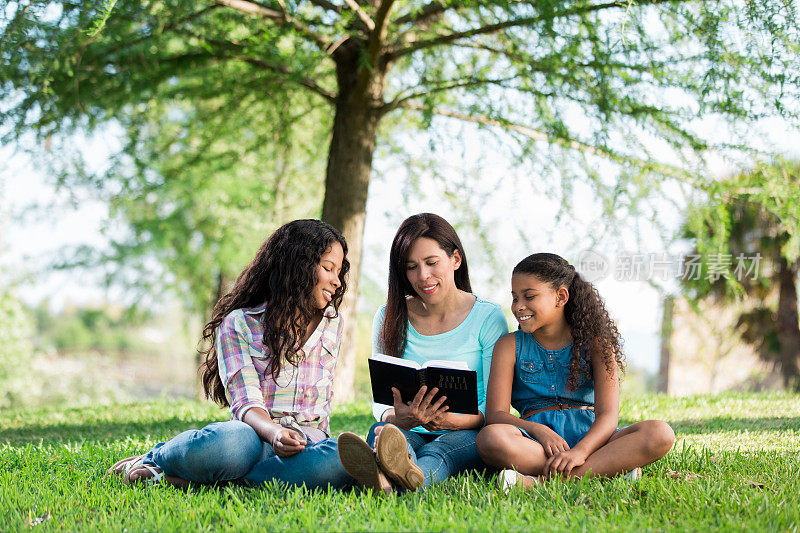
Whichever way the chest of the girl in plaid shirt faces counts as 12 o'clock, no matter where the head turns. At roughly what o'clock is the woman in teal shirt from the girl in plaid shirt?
The woman in teal shirt is roughly at 10 o'clock from the girl in plaid shirt.

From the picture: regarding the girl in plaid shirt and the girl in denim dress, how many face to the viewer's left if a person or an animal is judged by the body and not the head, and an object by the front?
0

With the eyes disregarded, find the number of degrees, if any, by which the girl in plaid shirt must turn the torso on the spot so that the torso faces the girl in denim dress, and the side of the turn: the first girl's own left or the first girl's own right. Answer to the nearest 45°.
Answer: approximately 45° to the first girl's own left

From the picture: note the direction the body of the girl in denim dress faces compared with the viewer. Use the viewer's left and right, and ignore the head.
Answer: facing the viewer

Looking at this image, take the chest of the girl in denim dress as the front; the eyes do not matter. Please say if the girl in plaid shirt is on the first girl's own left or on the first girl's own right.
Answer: on the first girl's own right

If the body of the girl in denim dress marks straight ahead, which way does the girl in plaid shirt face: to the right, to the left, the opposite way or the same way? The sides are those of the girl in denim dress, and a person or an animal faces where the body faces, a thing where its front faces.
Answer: to the left

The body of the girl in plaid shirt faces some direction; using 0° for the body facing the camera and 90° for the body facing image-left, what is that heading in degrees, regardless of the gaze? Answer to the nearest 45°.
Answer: approximately 315°
